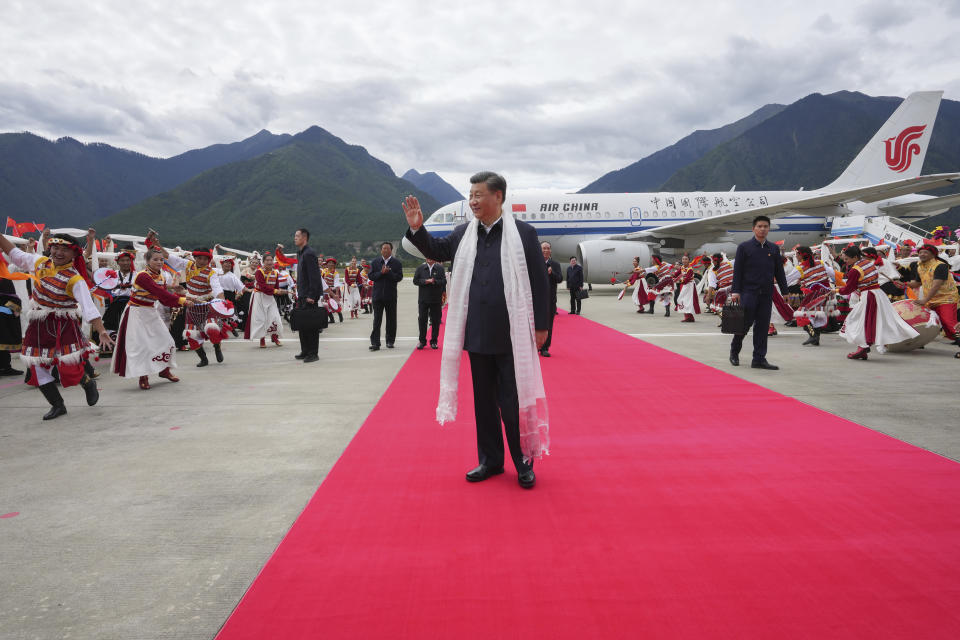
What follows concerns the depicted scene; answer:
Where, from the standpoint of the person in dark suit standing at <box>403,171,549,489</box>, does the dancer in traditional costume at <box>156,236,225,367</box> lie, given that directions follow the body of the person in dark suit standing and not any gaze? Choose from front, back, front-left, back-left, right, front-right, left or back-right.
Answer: right

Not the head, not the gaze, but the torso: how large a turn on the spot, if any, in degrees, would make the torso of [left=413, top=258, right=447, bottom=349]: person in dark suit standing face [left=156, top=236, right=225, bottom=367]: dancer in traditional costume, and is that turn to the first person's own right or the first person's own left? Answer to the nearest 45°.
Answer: approximately 90° to the first person's own right

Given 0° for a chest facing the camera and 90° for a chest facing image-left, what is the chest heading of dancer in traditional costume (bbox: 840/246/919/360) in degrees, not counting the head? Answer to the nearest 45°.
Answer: approximately 90°

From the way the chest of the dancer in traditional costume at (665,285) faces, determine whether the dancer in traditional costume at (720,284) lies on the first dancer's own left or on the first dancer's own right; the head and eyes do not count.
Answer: on the first dancer's own left

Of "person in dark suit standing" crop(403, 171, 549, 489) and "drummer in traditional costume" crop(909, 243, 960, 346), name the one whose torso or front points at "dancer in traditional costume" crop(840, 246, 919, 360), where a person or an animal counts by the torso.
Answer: "drummer in traditional costume" crop(909, 243, 960, 346)

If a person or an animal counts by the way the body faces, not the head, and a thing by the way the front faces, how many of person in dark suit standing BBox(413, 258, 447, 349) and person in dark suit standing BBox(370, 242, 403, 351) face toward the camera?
2

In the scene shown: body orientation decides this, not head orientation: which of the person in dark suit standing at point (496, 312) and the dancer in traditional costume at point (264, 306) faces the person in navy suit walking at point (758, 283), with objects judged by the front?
the dancer in traditional costume
